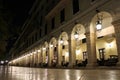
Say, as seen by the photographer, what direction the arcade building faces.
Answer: facing the viewer and to the left of the viewer
